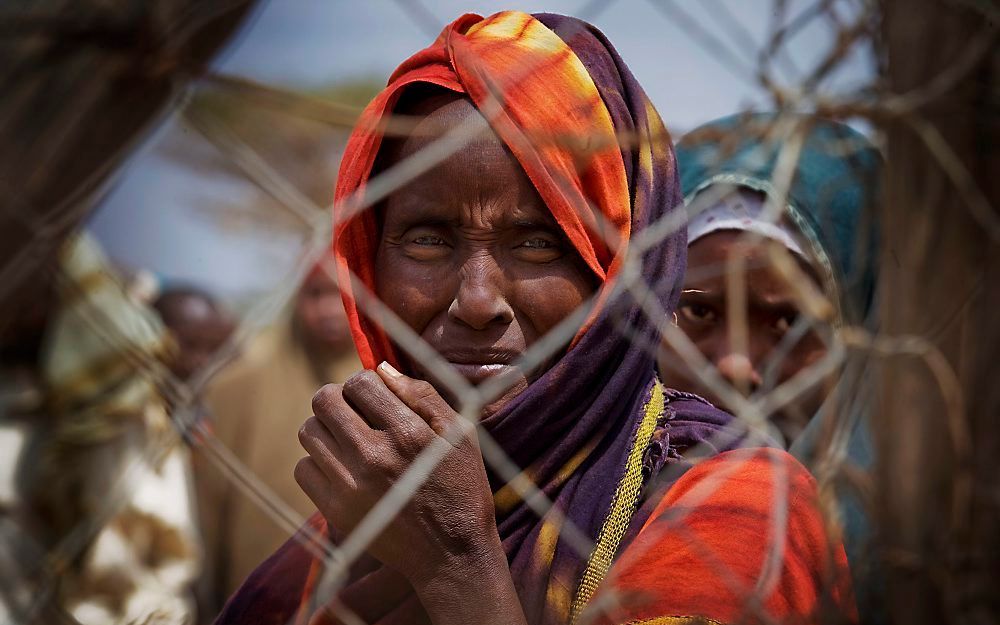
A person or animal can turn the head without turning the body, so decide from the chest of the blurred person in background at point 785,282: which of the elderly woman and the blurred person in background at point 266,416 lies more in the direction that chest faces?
the elderly woman

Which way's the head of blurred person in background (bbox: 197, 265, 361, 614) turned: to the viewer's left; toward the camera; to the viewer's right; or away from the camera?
toward the camera

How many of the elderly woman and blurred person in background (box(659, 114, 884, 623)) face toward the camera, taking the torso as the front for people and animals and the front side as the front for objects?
2

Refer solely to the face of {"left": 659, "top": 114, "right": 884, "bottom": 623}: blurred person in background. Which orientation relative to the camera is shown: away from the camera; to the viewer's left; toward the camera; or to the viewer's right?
toward the camera

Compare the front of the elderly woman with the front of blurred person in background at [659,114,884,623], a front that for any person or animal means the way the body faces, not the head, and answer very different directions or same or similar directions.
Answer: same or similar directions

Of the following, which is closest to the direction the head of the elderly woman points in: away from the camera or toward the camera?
toward the camera

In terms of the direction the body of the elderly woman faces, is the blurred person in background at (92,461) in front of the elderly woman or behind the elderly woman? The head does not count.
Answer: behind

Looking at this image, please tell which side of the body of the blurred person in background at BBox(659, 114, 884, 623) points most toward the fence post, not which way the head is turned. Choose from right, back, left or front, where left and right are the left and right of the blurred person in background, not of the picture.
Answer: front

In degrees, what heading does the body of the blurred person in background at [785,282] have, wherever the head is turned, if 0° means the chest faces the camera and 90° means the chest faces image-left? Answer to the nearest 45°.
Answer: approximately 0°

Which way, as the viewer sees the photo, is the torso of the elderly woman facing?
toward the camera

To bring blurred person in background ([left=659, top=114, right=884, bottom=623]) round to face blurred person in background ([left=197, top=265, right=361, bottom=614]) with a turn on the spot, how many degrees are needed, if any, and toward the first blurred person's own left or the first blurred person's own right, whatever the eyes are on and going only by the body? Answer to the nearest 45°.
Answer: approximately 135° to the first blurred person's own right

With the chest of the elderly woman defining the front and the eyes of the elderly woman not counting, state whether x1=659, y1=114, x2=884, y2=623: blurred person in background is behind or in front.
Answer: behind
